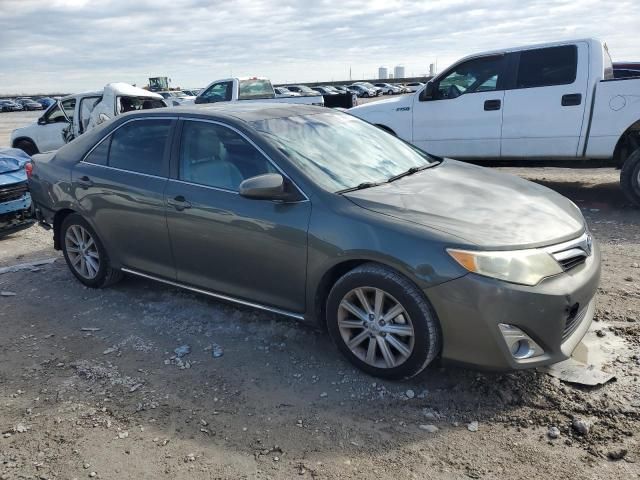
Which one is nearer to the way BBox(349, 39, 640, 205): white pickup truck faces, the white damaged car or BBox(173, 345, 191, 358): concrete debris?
the white damaged car

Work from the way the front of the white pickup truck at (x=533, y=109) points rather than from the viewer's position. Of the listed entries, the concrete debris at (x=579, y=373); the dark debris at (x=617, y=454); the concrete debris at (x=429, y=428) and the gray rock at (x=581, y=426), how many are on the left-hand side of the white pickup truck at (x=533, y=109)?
4

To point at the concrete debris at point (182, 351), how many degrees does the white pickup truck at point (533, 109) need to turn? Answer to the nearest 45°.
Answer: approximately 45° to its left

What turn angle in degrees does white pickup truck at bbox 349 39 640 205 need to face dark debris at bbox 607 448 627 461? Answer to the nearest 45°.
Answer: approximately 90° to its left

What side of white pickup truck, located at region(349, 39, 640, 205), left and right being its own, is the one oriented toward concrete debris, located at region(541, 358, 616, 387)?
left

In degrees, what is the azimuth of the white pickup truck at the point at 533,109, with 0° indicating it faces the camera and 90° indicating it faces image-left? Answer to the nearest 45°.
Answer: approximately 90°

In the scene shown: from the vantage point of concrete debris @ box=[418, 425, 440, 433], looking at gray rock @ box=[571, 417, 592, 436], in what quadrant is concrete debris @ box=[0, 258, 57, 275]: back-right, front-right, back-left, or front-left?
back-left
